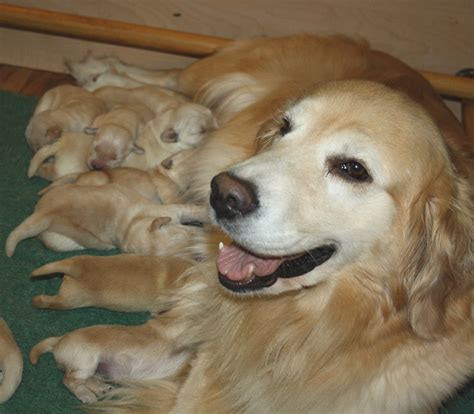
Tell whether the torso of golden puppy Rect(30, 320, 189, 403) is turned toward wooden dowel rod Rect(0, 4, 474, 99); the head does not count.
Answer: no

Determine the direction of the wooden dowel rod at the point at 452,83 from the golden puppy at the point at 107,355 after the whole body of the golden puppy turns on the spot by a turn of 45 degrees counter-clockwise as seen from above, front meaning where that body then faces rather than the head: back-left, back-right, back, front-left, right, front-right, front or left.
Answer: front

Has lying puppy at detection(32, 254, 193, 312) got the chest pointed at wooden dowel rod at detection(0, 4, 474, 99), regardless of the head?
no

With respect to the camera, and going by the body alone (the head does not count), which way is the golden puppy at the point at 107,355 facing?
to the viewer's right

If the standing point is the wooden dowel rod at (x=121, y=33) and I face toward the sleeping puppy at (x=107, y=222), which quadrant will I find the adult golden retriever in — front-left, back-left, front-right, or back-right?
front-left

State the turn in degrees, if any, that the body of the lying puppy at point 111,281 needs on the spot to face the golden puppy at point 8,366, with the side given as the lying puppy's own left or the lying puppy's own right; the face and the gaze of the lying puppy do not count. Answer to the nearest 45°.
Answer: approximately 135° to the lying puppy's own right

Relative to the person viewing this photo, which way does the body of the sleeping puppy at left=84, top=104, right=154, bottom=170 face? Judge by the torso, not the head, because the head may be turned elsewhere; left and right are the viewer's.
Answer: facing the viewer and to the left of the viewer

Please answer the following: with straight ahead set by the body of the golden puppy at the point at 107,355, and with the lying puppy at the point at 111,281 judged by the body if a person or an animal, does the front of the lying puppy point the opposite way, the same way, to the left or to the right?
the same way

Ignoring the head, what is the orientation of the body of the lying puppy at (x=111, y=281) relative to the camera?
to the viewer's right
